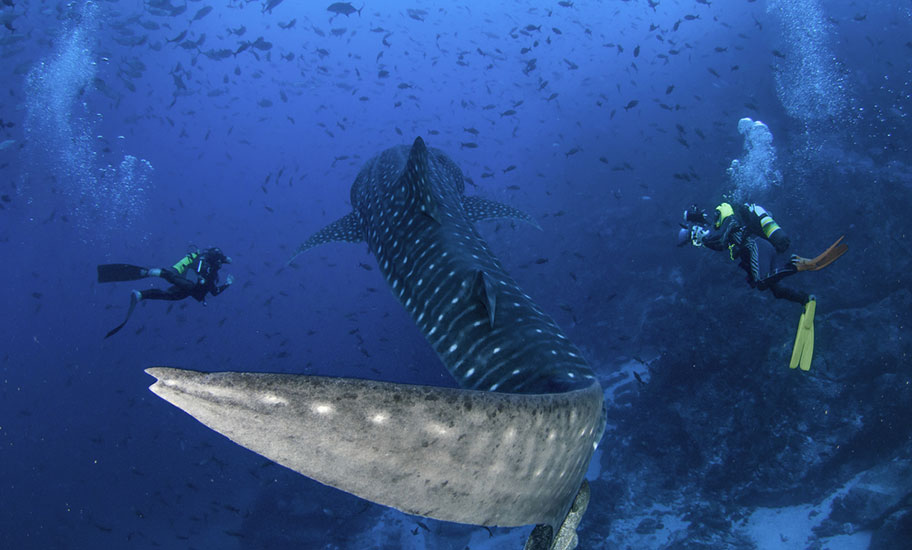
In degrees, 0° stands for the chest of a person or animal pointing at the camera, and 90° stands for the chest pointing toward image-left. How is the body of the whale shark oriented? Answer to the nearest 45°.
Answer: approximately 180°
